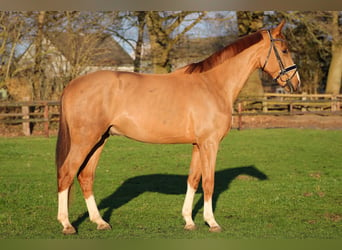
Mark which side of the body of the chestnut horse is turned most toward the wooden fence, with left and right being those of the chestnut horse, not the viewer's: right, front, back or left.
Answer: left

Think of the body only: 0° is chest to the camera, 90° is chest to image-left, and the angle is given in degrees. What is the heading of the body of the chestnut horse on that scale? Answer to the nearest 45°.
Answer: approximately 270°

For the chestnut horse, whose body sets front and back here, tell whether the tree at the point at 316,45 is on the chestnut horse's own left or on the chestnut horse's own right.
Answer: on the chestnut horse's own left

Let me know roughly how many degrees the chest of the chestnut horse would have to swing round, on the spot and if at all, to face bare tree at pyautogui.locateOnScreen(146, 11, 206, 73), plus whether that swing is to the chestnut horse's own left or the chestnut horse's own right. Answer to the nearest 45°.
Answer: approximately 90° to the chestnut horse's own left

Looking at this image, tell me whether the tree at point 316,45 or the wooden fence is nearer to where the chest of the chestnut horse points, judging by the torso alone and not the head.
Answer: the tree
